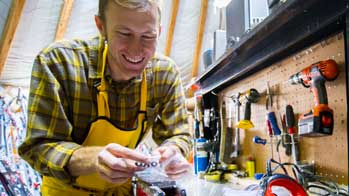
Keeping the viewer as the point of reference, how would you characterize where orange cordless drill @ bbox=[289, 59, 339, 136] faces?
facing away from the viewer and to the left of the viewer

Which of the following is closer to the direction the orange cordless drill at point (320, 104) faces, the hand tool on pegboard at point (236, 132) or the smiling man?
the hand tool on pegboard

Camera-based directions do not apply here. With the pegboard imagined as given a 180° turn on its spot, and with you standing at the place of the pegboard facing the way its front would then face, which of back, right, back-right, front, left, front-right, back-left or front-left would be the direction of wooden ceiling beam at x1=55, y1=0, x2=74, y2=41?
left

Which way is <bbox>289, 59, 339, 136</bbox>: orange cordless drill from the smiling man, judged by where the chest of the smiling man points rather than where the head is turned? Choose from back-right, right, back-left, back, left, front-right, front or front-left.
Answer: front-left
